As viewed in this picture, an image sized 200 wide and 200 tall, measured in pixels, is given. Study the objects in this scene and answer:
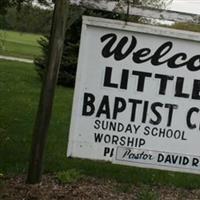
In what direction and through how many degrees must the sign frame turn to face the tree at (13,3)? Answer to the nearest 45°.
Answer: approximately 135° to its right

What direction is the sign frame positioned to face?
toward the camera

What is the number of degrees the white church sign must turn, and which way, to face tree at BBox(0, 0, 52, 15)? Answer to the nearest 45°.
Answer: approximately 135° to its right

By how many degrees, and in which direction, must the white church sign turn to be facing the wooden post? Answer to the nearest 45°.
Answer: approximately 90° to its right

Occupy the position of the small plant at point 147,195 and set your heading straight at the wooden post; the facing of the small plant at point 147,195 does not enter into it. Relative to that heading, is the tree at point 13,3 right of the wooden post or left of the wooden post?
right
